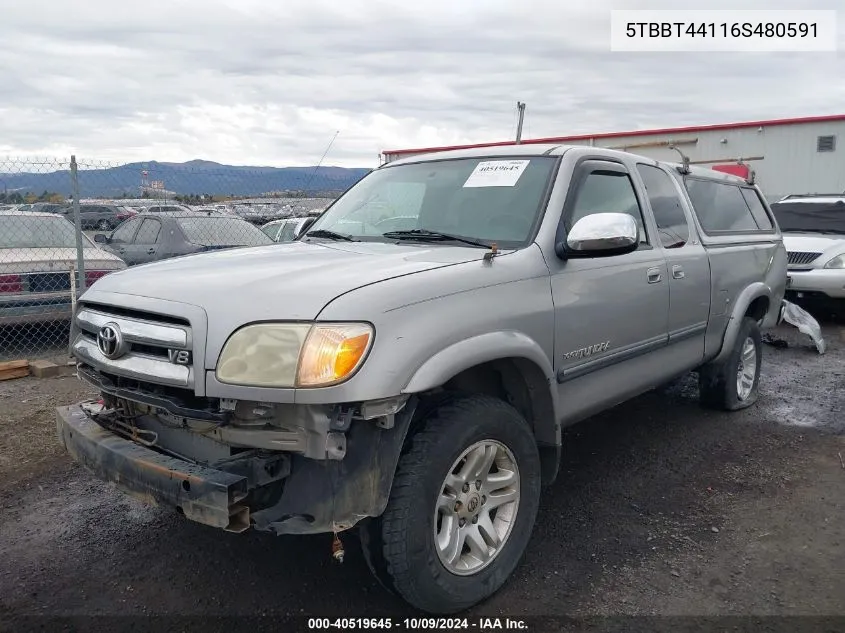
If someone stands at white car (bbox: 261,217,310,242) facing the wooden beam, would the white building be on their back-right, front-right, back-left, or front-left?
back-left

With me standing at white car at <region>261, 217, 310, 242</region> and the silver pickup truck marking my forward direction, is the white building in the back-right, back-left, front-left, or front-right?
back-left

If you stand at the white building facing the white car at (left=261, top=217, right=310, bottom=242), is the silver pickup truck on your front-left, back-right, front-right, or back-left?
front-left

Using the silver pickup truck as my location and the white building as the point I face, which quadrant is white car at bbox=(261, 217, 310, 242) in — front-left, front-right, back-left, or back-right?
front-left

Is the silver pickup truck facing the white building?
no

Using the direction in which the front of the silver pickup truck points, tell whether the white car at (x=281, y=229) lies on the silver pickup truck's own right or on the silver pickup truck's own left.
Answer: on the silver pickup truck's own right

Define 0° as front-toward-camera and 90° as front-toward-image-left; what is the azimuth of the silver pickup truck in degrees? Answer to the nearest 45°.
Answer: approximately 45°

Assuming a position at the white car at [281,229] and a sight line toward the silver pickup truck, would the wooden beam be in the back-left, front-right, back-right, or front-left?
front-right

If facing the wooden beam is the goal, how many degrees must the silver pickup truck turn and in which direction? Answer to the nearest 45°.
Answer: approximately 90° to its right
